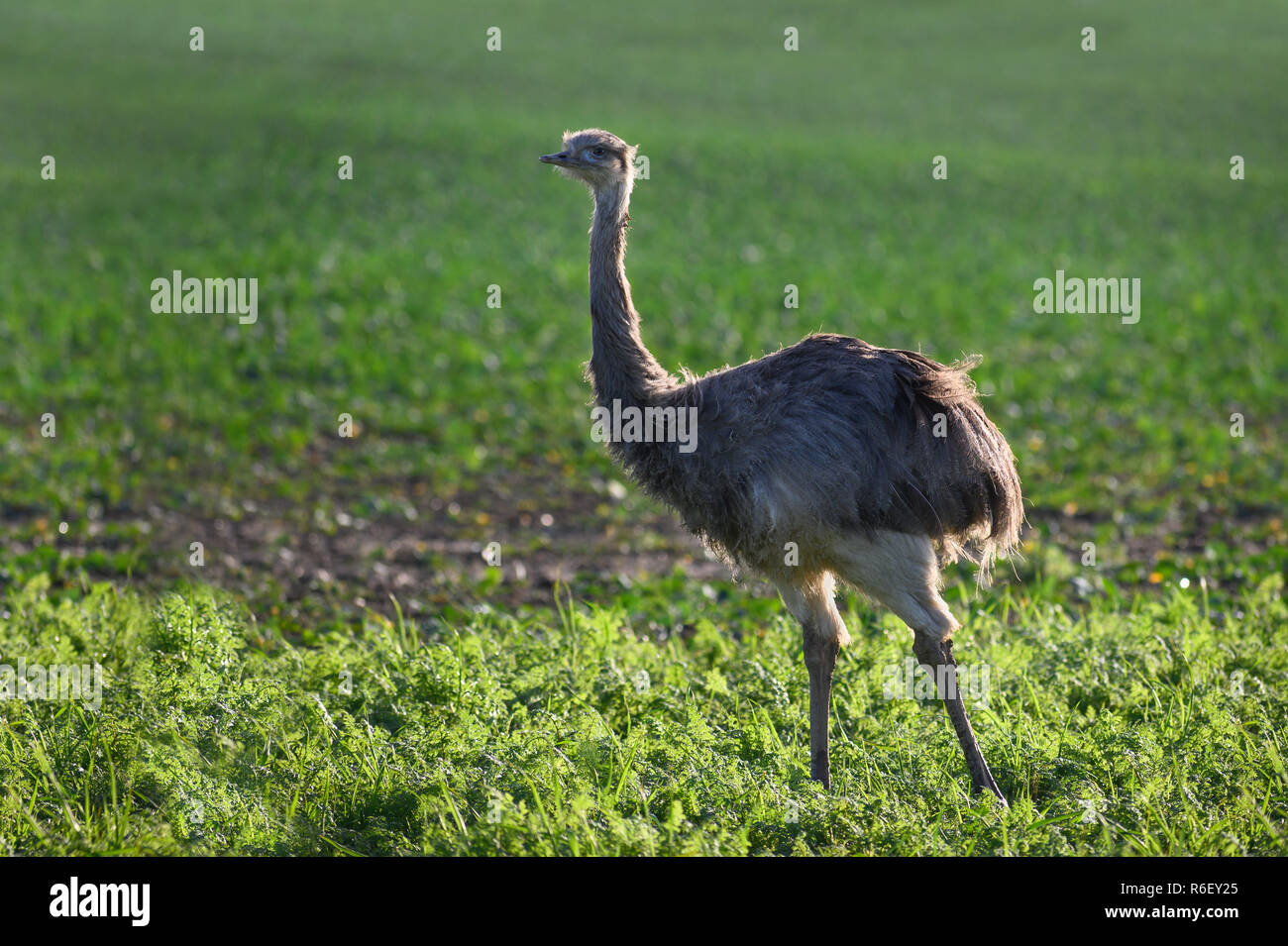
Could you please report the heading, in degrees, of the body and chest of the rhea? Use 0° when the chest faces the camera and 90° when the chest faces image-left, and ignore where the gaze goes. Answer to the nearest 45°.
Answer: approximately 90°
